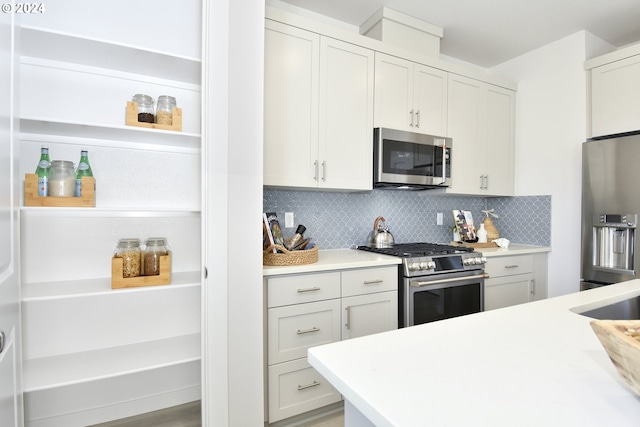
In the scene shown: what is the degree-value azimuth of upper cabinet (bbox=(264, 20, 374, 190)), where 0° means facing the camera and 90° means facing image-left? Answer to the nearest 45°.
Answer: approximately 315°

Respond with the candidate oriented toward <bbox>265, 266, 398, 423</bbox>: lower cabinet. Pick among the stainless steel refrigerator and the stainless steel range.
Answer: the stainless steel refrigerator

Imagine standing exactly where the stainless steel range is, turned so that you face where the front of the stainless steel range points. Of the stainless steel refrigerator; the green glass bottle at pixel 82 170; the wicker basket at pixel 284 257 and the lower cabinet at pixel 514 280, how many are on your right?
2

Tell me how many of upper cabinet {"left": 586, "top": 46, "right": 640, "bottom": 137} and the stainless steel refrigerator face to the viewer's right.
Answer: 0

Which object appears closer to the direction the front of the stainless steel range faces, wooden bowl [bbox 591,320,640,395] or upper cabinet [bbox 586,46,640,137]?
the wooden bowl

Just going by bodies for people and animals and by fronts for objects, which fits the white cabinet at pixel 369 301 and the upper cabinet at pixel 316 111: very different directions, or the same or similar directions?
same or similar directions

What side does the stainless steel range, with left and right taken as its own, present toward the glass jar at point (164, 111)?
right

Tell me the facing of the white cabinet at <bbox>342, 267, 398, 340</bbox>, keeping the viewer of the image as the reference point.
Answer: facing the viewer and to the right of the viewer

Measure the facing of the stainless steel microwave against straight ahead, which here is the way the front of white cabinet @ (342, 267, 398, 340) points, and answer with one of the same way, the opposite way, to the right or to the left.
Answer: the same way

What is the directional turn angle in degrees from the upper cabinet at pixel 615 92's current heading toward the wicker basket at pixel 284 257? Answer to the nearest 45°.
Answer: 0° — it already faces it

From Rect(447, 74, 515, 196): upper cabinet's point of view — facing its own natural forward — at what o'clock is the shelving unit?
The shelving unit is roughly at 3 o'clock from the upper cabinet.

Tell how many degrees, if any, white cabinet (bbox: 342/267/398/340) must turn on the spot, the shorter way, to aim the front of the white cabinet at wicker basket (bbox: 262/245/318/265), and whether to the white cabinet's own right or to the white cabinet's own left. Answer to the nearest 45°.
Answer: approximately 90° to the white cabinet's own right

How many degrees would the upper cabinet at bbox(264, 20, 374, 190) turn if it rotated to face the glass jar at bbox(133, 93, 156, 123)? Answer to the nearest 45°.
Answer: approximately 90° to its right

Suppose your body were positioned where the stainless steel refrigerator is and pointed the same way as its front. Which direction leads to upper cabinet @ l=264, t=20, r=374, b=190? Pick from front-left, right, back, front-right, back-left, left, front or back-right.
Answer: front

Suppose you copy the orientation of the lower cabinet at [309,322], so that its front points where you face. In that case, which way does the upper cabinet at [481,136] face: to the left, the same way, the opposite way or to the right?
the same way

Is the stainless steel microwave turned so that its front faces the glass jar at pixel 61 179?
no

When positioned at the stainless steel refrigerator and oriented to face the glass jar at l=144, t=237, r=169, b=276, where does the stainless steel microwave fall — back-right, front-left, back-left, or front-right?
front-right

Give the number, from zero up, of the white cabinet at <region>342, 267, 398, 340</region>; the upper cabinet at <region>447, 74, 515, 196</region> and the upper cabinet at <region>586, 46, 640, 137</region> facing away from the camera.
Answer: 0

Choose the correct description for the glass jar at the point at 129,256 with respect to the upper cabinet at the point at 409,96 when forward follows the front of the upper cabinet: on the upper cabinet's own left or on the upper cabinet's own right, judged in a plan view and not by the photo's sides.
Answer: on the upper cabinet's own right
